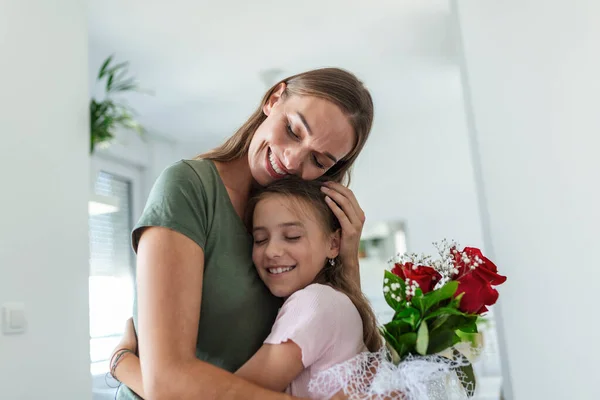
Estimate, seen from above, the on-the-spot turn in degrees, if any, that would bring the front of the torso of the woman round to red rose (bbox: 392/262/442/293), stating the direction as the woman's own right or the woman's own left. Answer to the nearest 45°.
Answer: approximately 45° to the woman's own left

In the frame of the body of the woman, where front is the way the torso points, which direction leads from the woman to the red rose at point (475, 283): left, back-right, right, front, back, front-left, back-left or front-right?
front-left

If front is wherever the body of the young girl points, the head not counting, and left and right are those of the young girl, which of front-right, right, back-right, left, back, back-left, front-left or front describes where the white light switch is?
front-right

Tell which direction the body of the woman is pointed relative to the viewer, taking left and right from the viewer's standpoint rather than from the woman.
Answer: facing the viewer and to the right of the viewer

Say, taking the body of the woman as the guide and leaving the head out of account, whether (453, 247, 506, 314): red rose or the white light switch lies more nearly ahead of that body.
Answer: the red rose

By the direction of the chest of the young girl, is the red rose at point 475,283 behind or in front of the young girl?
behind

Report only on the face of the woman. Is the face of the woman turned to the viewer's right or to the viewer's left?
to the viewer's right

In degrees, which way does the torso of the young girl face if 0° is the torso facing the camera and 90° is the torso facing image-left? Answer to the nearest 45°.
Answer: approximately 90°
